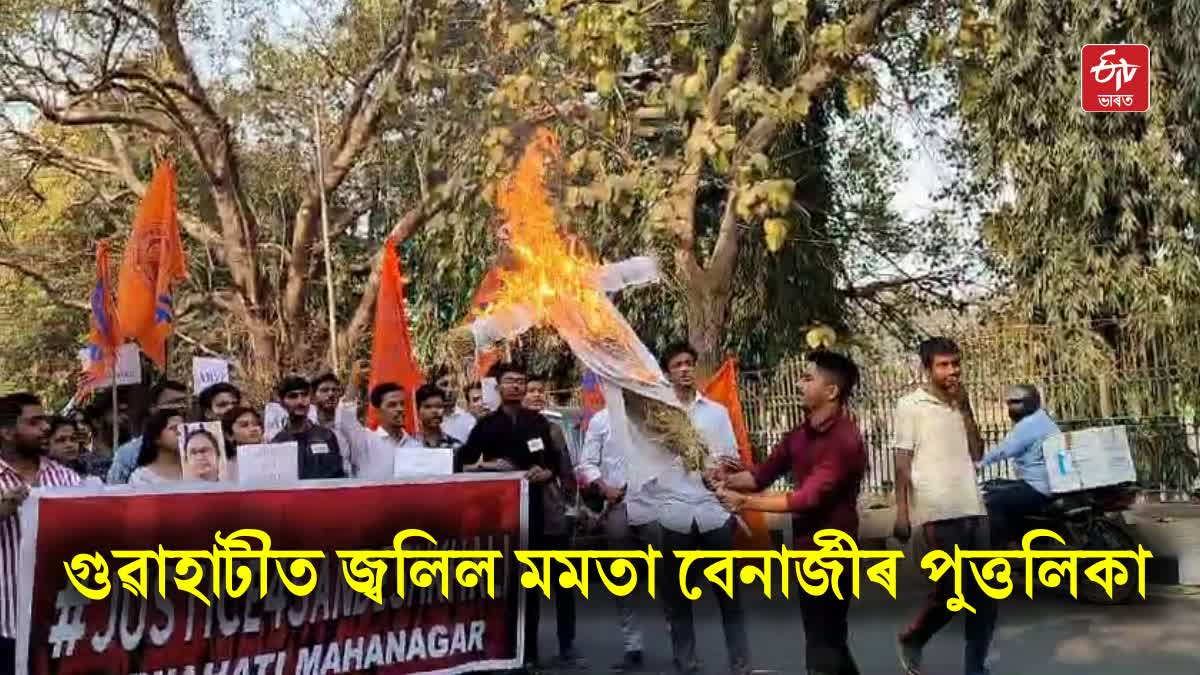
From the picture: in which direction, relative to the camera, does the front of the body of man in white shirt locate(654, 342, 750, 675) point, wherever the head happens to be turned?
toward the camera

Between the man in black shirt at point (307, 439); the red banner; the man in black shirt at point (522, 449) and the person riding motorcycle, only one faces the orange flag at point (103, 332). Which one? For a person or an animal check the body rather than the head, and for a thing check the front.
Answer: the person riding motorcycle

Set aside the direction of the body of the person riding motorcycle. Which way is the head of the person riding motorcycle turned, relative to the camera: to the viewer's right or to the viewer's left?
to the viewer's left

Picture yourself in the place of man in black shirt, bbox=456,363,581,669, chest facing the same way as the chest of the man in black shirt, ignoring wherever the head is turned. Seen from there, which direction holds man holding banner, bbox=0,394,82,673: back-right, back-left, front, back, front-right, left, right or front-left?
front-right

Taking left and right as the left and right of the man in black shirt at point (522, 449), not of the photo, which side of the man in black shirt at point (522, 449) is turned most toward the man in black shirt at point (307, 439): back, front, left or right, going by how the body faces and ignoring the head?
right

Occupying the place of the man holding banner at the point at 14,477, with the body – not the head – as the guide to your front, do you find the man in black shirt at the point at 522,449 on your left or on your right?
on your left

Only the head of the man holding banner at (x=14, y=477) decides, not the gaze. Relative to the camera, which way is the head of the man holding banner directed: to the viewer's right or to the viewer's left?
to the viewer's right

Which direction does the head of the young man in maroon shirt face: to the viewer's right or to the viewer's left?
to the viewer's left

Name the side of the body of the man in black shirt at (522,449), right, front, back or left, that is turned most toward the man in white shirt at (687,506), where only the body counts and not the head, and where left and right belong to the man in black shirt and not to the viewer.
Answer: left

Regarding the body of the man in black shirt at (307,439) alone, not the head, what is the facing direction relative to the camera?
toward the camera

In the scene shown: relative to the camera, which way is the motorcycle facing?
to the viewer's left

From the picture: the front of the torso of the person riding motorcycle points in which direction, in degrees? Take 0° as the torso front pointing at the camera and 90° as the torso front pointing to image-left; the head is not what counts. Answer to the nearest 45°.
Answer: approximately 90°

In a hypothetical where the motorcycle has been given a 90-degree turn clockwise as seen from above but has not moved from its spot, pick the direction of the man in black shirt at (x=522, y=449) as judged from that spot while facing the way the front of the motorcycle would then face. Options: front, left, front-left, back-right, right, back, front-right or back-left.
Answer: back-left
